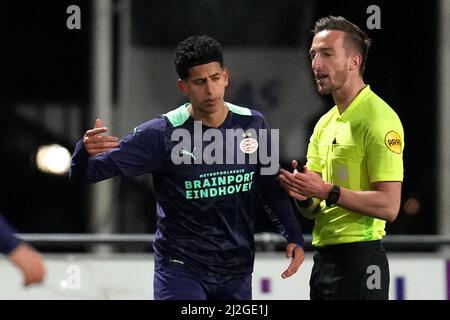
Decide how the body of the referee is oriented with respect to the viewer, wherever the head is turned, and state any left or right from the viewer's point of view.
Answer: facing the viewer and to the left of the viewer
